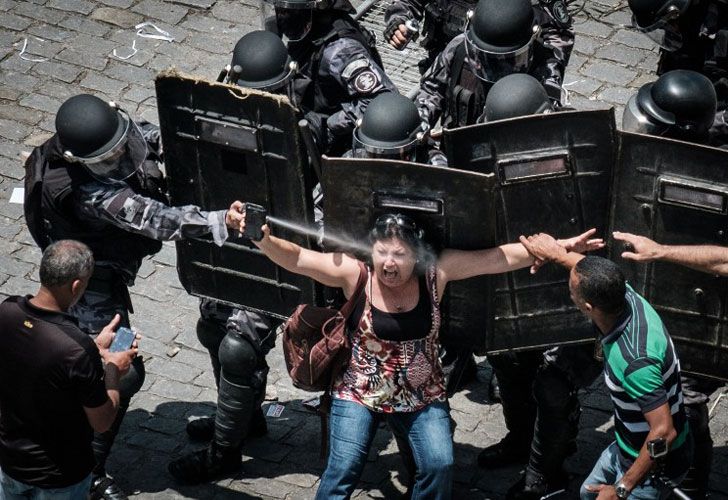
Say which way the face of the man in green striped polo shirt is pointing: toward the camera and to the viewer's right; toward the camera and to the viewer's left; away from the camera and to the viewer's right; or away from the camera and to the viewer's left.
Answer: away from the camera and to the viewer's left

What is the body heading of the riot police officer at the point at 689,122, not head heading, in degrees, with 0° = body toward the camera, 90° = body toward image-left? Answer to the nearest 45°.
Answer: approximately 90°

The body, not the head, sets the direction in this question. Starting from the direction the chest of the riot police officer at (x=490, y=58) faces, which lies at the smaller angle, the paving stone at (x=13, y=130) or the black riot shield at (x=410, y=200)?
the black riot shield

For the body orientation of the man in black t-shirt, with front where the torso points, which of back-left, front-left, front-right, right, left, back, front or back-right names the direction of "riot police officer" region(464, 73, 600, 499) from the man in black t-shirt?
front-right

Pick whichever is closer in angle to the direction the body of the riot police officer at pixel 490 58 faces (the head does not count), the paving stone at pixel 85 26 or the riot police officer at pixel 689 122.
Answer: the riot police officer

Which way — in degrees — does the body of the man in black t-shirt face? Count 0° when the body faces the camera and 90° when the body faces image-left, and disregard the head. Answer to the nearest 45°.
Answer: approximately 225°

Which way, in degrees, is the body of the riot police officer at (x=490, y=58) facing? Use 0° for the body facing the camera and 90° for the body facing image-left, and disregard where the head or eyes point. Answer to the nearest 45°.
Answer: approximately 0°

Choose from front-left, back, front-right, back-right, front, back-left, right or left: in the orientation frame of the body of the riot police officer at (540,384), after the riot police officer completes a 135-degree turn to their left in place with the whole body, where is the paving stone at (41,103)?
back-left

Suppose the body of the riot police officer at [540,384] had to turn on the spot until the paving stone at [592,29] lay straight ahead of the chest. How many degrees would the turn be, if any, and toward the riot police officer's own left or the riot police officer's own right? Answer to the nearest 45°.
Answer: approximately 135° to the riot police officer's own right

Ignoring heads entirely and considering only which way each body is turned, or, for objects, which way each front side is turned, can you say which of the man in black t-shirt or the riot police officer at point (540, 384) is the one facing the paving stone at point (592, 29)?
the man in black t-shirt
